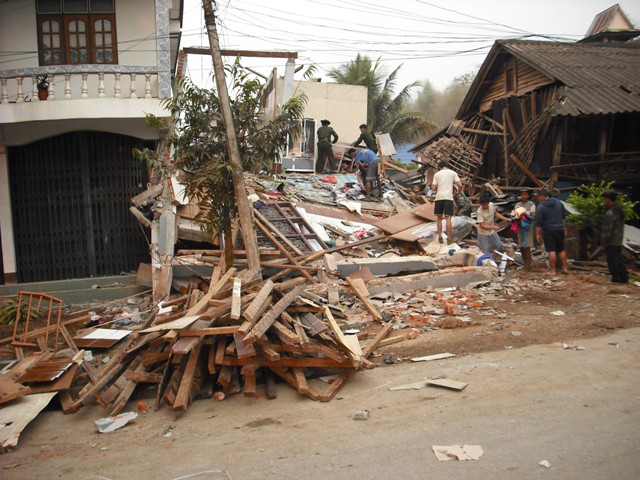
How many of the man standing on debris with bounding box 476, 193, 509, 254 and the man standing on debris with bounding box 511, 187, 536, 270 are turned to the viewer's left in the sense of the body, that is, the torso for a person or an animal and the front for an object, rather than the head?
0

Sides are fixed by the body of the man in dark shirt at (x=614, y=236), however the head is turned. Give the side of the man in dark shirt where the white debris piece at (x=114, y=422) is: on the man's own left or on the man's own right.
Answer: on the man's own left

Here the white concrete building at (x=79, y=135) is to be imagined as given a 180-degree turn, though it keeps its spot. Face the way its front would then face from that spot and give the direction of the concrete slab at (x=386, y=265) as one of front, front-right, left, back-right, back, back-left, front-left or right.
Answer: back-right

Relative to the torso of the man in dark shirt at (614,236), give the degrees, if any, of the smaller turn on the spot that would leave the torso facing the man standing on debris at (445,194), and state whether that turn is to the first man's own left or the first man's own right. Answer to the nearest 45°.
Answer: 0° — they already face them

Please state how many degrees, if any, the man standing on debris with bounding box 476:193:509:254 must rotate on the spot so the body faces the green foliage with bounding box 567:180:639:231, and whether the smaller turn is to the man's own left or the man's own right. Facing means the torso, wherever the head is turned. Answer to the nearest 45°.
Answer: approximately 45° to the man's own left

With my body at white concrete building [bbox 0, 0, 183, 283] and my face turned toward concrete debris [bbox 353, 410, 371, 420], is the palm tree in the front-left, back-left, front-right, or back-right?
back-left

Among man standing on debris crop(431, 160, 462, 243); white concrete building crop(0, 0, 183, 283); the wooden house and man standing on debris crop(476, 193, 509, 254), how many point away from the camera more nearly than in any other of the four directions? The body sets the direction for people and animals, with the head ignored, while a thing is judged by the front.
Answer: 1

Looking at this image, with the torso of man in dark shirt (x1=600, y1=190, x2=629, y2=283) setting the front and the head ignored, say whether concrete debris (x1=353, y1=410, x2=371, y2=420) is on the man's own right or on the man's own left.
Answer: on the man's own left

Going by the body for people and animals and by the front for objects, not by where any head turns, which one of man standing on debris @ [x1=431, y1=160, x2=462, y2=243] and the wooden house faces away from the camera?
the man standing on debris

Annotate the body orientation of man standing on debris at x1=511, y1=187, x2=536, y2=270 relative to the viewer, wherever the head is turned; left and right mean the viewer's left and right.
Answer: facing the viewer

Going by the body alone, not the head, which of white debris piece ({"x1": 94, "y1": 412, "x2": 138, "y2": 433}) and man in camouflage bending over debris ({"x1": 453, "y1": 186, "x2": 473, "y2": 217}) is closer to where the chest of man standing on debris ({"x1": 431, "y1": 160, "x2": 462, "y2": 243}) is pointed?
the man in camouflage bending over debris

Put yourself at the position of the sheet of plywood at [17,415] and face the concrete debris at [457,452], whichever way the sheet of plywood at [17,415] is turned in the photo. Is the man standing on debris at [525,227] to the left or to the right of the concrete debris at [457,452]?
left

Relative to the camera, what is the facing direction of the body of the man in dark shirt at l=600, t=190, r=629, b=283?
to the viewer's left

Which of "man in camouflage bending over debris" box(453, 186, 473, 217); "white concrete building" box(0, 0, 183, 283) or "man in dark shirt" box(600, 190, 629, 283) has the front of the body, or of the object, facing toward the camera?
the white concrete building

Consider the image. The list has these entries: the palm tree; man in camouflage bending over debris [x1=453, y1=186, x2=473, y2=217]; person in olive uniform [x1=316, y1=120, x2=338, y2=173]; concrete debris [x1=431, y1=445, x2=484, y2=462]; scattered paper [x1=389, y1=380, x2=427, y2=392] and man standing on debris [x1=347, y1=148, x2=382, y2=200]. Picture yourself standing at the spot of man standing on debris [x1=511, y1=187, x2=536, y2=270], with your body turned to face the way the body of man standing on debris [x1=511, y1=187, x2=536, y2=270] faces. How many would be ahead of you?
2

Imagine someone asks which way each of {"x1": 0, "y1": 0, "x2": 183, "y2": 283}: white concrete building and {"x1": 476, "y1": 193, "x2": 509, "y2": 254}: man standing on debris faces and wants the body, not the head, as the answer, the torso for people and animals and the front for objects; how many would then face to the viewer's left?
0
